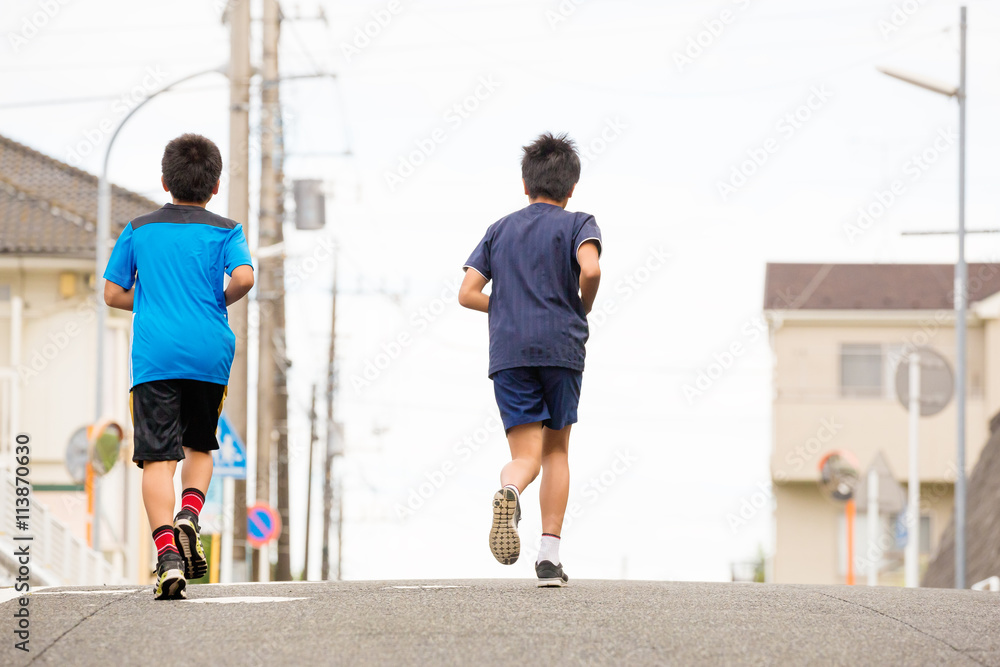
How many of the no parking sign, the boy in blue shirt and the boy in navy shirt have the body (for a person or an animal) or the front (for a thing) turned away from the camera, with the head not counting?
2

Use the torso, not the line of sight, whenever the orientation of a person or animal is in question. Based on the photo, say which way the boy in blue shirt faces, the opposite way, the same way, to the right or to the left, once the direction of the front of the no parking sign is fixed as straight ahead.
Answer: the opposite way

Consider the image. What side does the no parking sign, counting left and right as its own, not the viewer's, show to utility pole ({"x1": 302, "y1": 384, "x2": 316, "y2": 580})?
back

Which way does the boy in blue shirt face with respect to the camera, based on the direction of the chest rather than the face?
away from the camera

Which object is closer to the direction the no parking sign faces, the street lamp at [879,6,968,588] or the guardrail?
the guardrail

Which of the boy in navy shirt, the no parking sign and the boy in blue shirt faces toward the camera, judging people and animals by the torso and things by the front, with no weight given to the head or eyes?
the no parking sign

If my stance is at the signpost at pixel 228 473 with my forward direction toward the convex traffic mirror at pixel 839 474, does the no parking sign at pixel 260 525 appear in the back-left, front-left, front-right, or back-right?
front-left

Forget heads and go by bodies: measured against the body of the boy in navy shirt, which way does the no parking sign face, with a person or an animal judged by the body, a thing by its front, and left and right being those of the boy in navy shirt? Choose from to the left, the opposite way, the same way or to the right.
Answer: the opposite way

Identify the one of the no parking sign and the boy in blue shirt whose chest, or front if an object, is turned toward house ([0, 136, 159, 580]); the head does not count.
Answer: the boy in blue shirt

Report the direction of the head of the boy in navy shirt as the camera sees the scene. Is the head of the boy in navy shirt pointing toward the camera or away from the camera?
away from the camera

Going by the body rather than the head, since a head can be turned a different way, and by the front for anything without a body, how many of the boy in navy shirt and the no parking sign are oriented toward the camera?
1

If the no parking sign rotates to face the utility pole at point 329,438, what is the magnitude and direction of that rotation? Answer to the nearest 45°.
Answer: approximately 180°

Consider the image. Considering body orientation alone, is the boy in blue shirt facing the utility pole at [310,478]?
yes

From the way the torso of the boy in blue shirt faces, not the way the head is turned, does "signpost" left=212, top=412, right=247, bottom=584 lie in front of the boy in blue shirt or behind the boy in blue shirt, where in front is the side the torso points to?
in front

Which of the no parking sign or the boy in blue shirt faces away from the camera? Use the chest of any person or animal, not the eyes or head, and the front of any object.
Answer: the boy in blue shirt

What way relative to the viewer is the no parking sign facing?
toward the camera

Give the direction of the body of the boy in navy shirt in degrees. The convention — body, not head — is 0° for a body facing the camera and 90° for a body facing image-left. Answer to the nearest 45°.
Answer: approximately 180°
